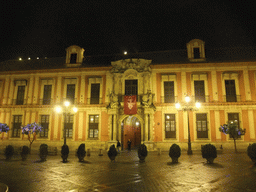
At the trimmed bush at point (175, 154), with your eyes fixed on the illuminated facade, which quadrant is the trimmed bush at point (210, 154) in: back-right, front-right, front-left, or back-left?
back-right

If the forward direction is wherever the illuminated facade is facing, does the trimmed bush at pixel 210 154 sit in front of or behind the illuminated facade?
in front

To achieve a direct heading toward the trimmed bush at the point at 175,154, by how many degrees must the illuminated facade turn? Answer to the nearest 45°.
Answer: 0° — it already faces it

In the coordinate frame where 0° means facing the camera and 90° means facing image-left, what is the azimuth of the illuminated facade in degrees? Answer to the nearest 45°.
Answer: approximately 0°
